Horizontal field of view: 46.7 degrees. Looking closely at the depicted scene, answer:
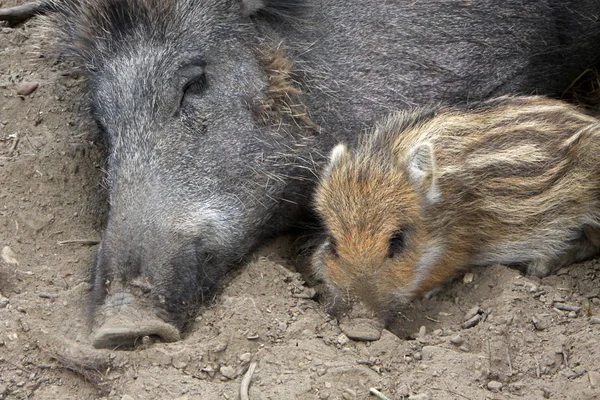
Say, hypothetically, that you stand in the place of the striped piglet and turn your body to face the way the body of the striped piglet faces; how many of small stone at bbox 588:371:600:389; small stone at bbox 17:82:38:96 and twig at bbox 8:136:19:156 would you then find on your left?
1

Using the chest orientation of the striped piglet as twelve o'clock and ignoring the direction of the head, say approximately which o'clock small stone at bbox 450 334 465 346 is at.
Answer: The small stone is roughly at 10 o'clock from the striped piglet.

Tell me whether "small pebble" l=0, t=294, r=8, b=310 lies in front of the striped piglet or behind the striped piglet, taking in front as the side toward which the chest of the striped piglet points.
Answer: in front

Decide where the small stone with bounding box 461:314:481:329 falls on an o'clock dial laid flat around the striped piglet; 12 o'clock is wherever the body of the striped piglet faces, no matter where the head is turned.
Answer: The small stone is roughly at 10 o'clock from the striped piglet.

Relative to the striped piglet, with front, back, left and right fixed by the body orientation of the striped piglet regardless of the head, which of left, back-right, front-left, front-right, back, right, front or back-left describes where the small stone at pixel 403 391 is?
front-left

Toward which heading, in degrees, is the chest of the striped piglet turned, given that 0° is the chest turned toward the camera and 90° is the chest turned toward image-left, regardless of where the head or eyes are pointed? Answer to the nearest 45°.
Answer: approximately 45°

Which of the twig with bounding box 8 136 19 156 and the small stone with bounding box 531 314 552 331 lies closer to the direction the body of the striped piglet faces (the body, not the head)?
the twig

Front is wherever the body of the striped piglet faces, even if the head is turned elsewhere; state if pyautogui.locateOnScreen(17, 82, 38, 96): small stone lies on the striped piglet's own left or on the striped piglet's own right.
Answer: on the striped piglet's own right

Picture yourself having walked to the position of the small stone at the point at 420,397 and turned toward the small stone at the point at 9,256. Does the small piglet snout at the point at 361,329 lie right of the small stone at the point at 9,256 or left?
right

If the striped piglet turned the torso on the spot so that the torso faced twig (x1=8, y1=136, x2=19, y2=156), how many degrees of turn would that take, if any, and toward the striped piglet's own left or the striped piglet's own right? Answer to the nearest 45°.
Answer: approximately 45° to the striped piglet's own right

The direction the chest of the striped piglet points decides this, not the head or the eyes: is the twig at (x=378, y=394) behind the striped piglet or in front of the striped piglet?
in front

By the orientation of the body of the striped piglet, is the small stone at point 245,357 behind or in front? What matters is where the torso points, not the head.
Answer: in front
